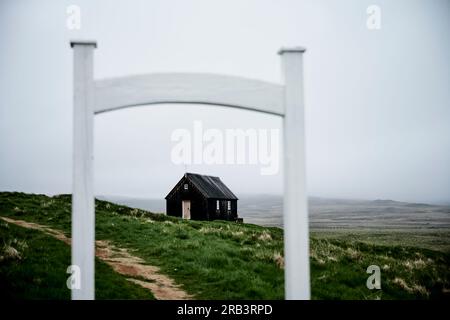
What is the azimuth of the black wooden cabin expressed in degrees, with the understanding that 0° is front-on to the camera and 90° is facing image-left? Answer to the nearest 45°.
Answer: approximately 45°

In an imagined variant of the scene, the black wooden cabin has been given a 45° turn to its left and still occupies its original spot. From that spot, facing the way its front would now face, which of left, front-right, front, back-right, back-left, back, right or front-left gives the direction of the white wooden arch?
front
